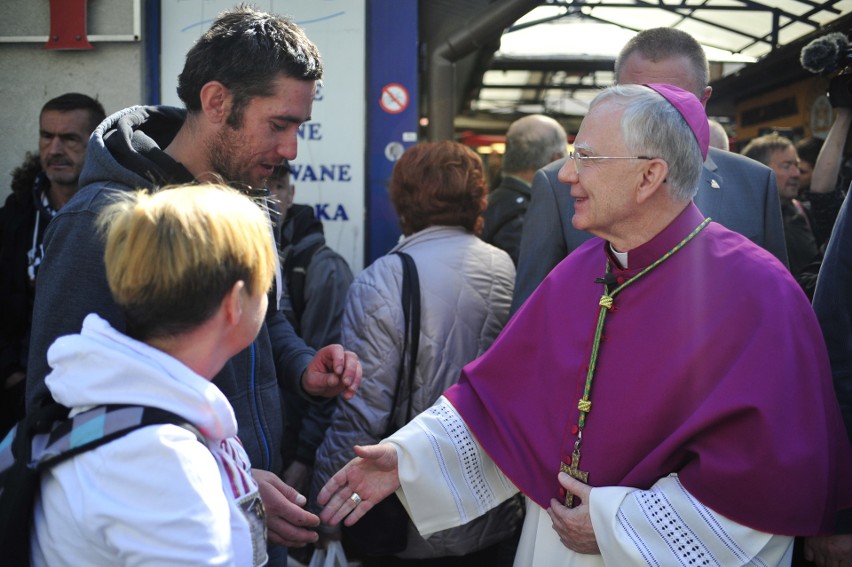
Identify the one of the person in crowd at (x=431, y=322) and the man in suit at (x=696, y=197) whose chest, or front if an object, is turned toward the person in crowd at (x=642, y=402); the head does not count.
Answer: the man in suit

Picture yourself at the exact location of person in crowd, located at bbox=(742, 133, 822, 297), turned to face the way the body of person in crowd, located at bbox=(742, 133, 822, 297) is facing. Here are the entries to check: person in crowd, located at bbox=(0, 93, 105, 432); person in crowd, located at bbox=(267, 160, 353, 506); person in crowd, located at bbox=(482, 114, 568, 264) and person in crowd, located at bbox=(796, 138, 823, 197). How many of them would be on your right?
3

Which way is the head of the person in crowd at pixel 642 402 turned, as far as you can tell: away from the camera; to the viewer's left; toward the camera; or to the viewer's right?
to the viewer's left

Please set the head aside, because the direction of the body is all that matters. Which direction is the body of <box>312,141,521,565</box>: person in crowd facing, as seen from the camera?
away from the camera

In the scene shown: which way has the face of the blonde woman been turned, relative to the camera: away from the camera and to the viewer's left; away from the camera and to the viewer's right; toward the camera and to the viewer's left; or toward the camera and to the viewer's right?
away from the camera and to the viewer's right

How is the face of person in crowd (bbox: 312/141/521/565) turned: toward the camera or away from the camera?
away from the camera

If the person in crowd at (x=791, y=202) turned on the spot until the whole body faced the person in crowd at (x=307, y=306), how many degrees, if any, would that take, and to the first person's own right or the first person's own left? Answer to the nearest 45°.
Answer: approximately 90° to the first person's own right

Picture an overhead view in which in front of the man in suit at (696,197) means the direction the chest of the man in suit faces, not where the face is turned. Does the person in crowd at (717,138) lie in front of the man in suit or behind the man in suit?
behind
